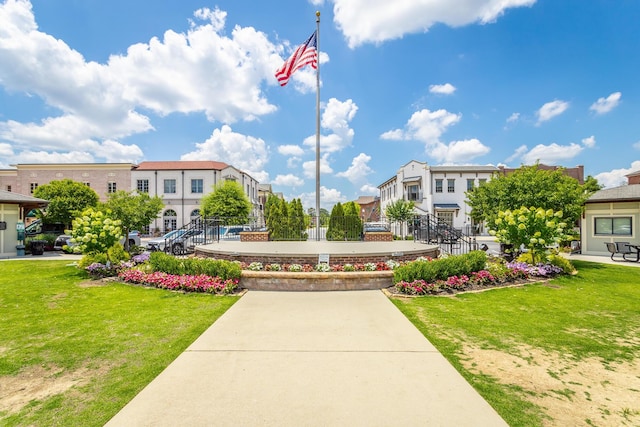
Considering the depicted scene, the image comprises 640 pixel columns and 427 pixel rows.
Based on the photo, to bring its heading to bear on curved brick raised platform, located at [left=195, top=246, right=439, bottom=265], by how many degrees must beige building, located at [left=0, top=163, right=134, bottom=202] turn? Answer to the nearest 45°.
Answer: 0° — it already faces it

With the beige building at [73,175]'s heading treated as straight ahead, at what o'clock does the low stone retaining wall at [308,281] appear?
The low stone retaining wall is roughly at 12 o'clock from the beige building.

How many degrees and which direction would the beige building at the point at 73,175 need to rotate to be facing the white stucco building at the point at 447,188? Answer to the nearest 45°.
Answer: approximately 45° to its left

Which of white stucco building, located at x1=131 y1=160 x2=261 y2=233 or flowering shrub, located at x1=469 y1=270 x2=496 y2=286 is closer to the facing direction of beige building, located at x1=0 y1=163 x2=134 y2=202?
the flowering shrub

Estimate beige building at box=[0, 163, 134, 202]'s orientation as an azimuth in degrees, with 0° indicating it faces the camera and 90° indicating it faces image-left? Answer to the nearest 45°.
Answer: approximately 0°

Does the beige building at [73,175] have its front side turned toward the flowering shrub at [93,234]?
yes

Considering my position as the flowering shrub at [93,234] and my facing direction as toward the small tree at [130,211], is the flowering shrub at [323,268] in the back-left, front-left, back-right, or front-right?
back-right

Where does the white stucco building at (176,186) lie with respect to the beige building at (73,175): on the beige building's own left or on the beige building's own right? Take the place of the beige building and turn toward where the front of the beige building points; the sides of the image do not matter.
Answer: on the beige building's own left
